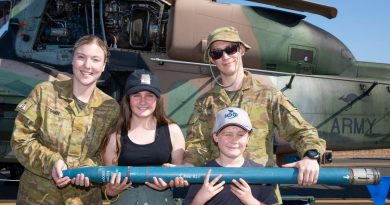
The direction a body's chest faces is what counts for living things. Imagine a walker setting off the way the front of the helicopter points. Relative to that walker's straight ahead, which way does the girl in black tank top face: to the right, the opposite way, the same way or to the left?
to the left

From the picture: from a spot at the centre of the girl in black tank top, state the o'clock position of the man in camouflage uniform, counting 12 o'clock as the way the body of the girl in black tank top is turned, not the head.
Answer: The man in camouflage uniform is roughly at 9 o'clock from the girl in black tank top.

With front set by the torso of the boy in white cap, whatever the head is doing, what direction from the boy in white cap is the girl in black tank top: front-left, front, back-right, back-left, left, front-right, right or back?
right

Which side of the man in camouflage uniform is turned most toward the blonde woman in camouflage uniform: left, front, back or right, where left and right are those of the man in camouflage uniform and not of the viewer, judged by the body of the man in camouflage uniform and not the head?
right

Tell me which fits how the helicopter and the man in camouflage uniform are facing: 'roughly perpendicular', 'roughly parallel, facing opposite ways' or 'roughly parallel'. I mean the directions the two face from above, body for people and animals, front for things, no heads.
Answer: roughly perpendicular

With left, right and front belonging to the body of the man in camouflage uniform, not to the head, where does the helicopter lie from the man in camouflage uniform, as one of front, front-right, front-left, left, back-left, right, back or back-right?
back

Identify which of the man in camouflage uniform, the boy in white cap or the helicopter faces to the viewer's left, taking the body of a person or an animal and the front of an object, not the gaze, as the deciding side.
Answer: the helicopter

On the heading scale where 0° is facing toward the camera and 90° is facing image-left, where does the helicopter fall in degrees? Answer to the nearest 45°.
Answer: approximately 90°

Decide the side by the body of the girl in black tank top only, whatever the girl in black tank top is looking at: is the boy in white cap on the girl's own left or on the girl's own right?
on the girl's own left

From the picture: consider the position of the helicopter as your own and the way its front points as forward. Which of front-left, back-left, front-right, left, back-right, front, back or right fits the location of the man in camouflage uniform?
left

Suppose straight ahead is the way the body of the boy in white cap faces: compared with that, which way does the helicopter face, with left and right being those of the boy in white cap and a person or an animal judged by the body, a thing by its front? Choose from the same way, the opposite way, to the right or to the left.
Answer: to the right

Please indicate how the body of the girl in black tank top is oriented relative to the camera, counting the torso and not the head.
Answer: toward the camera

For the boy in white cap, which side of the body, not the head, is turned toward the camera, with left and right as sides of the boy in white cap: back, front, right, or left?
front

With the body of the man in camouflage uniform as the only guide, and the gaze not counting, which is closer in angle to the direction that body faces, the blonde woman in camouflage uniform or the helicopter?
the blonde woman in camouflage uniform

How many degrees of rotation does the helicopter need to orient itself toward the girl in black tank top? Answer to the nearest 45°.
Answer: approximately 90° to its left

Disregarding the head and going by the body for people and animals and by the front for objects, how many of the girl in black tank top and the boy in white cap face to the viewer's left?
0
